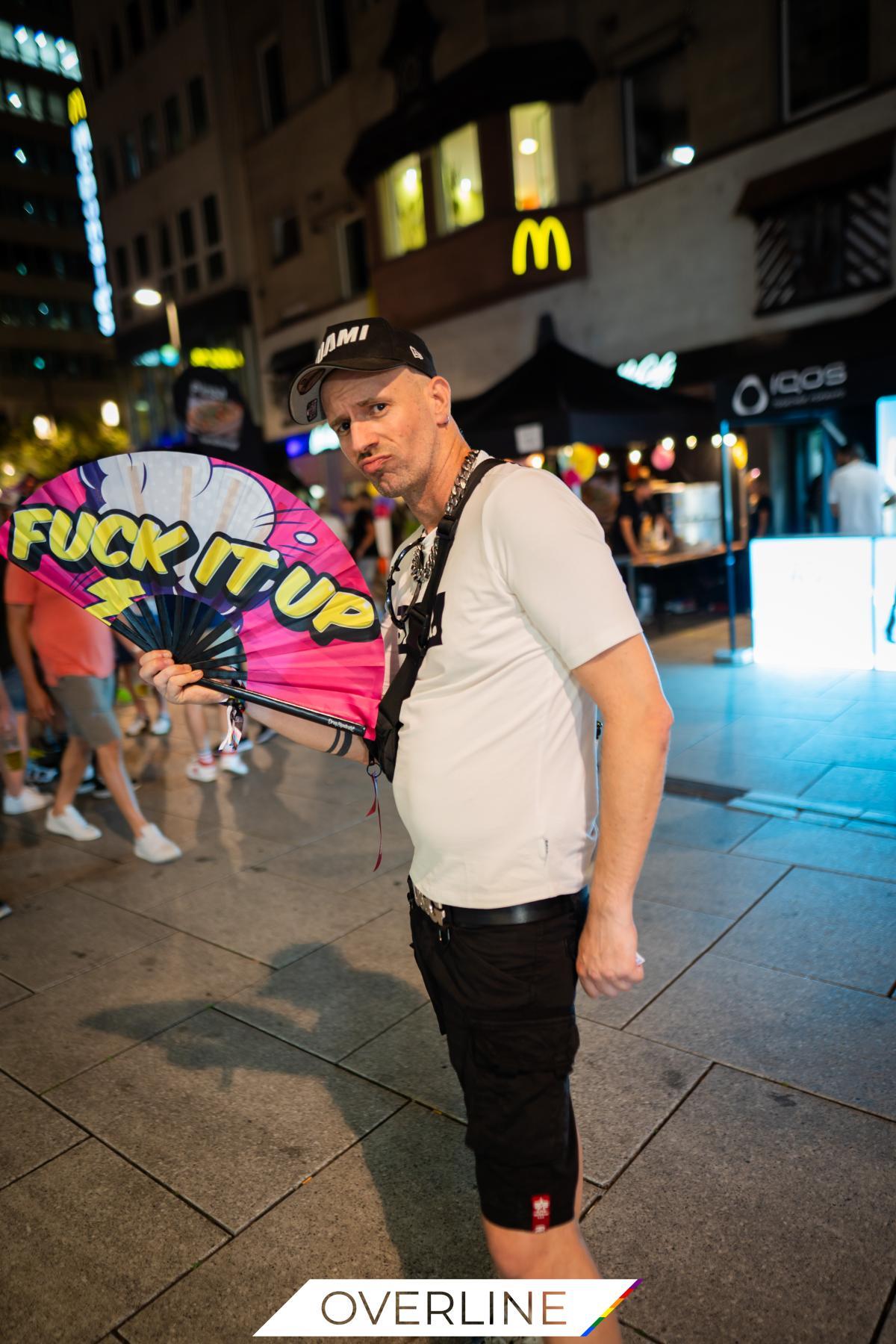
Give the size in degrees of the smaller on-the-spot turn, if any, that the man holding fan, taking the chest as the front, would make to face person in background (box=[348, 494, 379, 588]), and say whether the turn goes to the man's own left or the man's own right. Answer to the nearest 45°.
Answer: approximately 90° to the man's own right

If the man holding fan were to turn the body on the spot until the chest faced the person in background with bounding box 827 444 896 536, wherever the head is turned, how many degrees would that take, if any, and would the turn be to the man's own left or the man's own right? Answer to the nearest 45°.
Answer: approximately 135° to the man's own right

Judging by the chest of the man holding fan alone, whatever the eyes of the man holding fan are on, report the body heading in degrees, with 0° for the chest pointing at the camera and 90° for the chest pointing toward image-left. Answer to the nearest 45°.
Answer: approximately 90°

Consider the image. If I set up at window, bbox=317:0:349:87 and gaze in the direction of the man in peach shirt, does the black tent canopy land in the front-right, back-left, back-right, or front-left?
front-left

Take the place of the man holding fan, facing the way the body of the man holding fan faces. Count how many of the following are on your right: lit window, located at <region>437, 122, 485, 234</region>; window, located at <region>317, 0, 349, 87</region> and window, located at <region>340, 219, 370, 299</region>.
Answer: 3

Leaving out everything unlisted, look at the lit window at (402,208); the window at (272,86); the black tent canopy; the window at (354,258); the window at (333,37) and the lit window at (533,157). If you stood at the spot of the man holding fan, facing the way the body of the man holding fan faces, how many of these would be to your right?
6

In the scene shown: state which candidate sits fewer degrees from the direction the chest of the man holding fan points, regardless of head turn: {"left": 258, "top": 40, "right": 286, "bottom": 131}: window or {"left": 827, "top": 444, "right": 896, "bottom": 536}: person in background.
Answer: the window

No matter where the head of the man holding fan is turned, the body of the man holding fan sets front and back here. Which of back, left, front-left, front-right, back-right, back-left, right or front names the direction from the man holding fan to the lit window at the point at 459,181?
right
